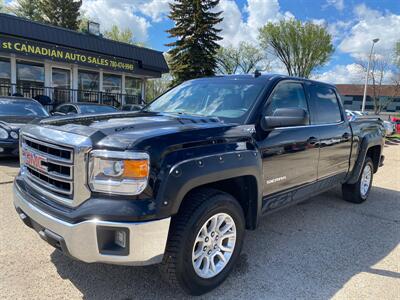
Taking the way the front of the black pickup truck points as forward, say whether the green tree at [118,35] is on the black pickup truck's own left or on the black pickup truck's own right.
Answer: on the black pickup truck's own right

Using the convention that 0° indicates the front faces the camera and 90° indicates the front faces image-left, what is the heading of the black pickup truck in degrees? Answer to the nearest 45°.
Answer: approximately 45°

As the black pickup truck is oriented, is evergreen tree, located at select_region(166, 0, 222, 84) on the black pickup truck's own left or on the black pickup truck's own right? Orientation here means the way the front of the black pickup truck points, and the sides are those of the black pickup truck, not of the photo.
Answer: on the black pickup truck's own right

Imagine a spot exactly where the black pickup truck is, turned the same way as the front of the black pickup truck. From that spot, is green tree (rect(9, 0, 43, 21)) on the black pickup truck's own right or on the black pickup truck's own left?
on the black pickup truck's own right

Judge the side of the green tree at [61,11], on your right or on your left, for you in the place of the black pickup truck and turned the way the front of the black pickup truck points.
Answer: on your right

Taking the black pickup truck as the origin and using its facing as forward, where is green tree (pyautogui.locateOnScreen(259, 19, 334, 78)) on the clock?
The green tree is roughly at 5 o'clock from the black pickup truck.
